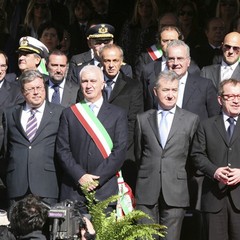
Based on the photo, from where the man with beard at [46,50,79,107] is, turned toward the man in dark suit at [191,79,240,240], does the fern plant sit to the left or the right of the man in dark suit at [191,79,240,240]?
right

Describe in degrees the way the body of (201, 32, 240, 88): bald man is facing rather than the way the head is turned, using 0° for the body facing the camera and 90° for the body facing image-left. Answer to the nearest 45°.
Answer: approximately 0°

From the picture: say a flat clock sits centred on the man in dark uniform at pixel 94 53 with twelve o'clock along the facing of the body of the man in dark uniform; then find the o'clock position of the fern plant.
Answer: The fern plant is roughly at 12 o'clock from the man in dark uniform.

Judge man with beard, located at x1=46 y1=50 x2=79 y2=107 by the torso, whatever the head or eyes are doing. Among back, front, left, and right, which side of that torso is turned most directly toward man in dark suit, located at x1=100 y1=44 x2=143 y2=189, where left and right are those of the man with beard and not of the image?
left

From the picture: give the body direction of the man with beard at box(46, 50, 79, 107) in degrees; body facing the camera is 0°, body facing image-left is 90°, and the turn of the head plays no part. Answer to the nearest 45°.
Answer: approximately 0°

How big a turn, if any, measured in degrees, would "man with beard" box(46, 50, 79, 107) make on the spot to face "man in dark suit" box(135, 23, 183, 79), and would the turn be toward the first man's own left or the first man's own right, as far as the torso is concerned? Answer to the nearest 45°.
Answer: approximately 90° to the first man's own left
